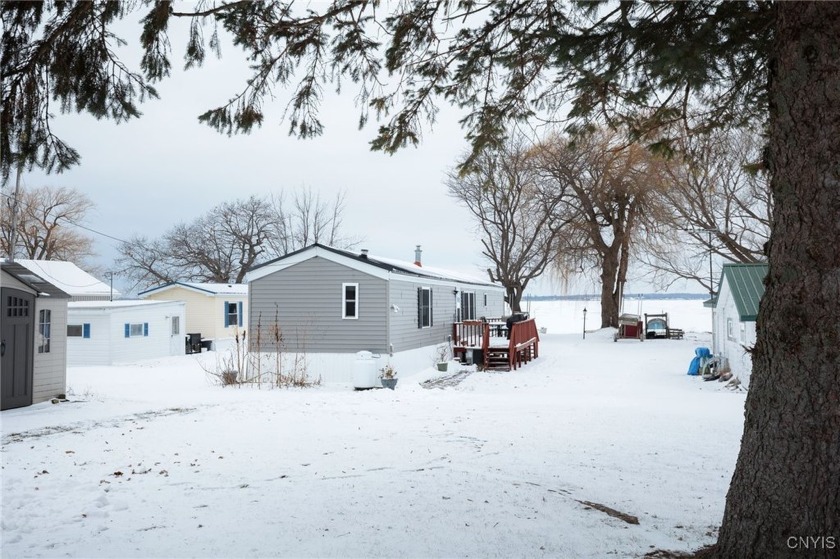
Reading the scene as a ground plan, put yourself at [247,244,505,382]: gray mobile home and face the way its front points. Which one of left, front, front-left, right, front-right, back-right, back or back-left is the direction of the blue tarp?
front

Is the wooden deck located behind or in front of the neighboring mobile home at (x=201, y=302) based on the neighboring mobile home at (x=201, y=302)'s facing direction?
in front

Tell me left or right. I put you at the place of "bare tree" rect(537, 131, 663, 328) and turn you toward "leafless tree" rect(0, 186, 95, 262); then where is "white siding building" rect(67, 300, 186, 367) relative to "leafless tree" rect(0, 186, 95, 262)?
left

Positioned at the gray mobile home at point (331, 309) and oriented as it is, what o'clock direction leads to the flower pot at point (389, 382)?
The flower pot is roughly at 2 o'clock from the gray mobile home.

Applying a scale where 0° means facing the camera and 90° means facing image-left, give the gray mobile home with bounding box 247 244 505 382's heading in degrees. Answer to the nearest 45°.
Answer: approximately 270°

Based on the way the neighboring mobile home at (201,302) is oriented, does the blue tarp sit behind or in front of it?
in front

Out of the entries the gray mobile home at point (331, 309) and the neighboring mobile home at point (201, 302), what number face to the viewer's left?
0

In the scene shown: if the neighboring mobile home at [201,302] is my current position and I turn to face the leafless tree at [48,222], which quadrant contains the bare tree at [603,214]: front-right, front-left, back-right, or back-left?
back-right

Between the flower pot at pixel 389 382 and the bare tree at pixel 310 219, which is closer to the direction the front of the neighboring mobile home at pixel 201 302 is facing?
the flower pot

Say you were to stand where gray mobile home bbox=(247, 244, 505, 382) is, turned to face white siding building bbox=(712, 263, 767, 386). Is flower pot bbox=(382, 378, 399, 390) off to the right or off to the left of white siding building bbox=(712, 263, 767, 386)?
right

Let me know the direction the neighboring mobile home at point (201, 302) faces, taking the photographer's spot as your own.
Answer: facing the viewer and to the right of the viewer
